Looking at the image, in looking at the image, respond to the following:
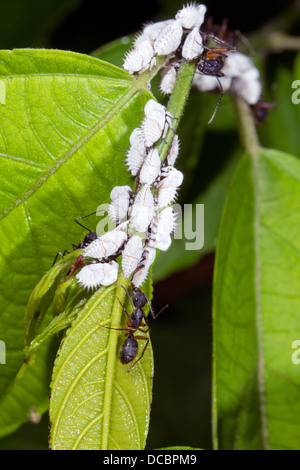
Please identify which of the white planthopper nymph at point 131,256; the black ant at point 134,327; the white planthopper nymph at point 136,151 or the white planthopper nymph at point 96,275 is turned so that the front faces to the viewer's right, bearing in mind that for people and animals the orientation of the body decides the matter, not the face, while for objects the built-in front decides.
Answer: the white planthopper nymph at point 96,275

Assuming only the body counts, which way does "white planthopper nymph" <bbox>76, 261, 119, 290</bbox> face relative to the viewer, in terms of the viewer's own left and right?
facing to the right of the viewer

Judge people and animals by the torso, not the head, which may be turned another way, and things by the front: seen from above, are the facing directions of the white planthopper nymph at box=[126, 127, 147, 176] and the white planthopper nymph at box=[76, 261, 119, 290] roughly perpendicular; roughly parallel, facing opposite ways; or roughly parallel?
roughly perpendicular

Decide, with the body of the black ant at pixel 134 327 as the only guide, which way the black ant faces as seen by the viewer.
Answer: away from the camera

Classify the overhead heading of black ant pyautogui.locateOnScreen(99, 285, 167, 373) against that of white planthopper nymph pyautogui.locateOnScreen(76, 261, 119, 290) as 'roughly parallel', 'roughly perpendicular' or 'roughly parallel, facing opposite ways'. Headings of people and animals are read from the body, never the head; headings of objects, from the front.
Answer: roughly perpendicular
